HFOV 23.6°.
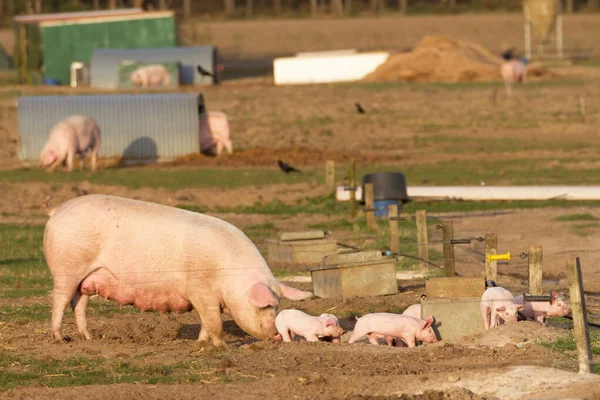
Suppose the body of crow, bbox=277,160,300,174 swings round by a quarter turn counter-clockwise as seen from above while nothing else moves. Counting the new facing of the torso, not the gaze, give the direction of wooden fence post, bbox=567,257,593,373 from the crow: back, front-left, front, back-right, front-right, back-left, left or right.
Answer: front

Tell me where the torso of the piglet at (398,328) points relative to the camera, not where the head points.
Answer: to the viewer's right

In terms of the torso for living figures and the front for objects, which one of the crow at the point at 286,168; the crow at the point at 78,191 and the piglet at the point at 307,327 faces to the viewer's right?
the piglet

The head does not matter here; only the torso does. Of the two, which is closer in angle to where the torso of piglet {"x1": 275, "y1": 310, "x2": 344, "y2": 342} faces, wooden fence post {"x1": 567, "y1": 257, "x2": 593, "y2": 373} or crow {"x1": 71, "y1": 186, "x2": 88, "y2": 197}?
the wooden fence post

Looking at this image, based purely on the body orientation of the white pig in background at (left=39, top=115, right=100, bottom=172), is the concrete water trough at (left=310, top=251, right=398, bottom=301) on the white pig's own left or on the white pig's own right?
on the white pig's own left

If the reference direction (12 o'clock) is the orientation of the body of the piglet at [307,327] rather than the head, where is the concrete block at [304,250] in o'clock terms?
The concrete block is roughly at 9 o'clock from the piglet.

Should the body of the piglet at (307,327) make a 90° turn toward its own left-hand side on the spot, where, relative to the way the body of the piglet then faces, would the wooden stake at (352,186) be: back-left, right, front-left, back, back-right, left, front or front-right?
front

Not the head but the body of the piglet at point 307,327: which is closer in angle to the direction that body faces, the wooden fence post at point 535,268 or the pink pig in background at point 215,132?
the wooden fence post

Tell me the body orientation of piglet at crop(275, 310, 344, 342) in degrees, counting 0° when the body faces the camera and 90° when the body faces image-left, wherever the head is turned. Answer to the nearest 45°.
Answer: approximately 270°

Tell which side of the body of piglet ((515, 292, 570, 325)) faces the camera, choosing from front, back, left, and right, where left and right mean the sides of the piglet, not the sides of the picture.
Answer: right

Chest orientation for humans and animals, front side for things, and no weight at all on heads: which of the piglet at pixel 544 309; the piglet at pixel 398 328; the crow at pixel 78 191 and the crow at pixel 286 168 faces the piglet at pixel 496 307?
the piglet at pixel 398 328
